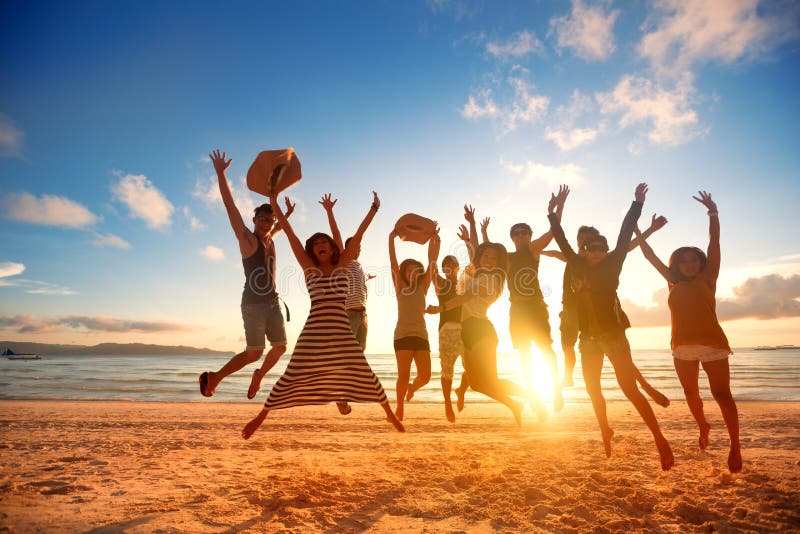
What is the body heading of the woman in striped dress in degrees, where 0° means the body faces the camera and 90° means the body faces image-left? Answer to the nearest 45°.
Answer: approximately 0°

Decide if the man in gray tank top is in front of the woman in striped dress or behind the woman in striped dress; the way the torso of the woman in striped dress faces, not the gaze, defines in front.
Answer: behind

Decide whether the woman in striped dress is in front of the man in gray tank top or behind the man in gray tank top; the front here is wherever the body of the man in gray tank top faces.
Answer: in front

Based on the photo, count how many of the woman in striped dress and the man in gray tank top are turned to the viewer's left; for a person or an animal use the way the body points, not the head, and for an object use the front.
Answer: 0

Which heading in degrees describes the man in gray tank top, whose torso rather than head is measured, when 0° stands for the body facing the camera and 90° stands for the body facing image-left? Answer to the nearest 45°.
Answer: approximately 315°
